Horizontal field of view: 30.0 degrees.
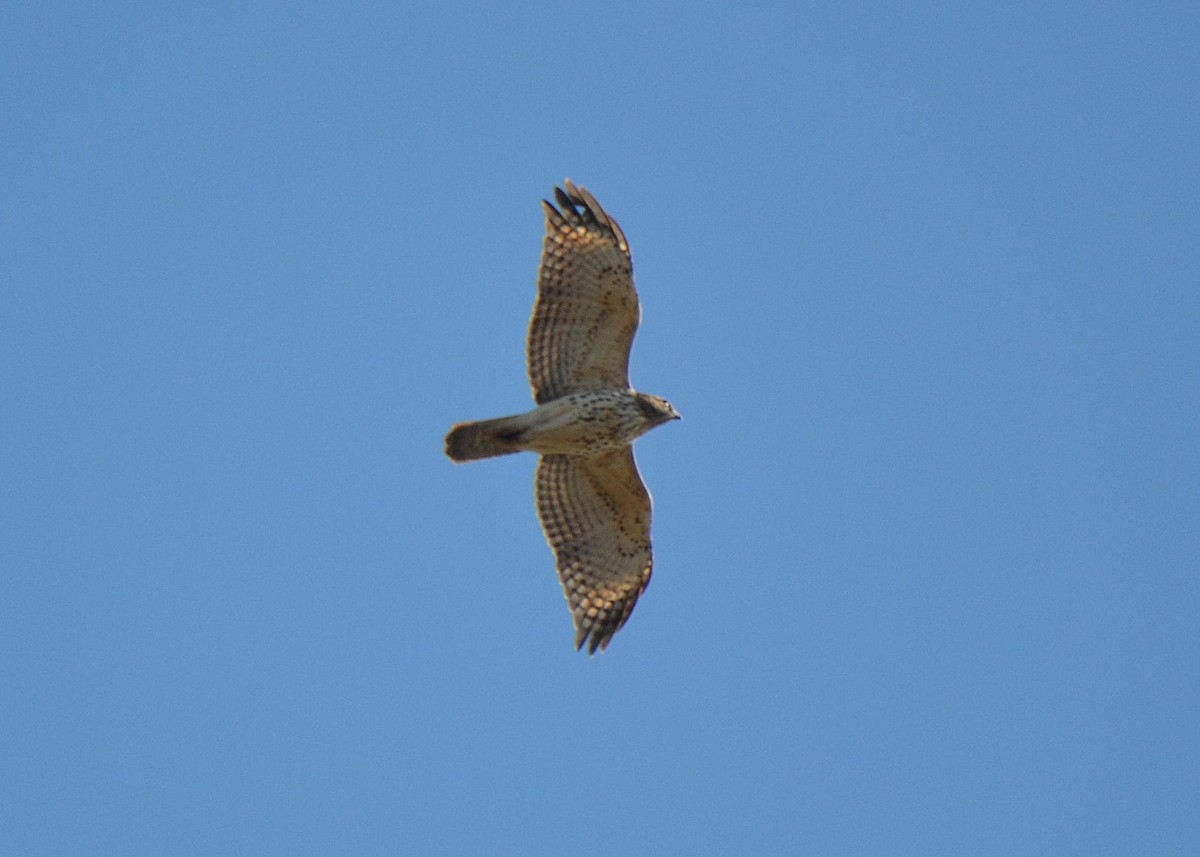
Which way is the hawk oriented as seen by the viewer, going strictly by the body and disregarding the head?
to the viewer's right
